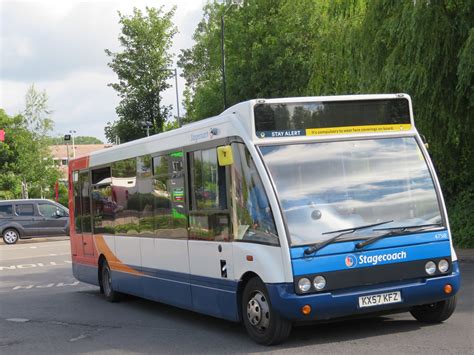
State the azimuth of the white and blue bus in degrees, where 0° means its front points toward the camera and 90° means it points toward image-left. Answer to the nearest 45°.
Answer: approximately 315°

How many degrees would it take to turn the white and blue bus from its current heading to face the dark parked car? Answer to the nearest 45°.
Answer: approximately 180°

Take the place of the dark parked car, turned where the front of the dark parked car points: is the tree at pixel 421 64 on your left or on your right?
on your right
